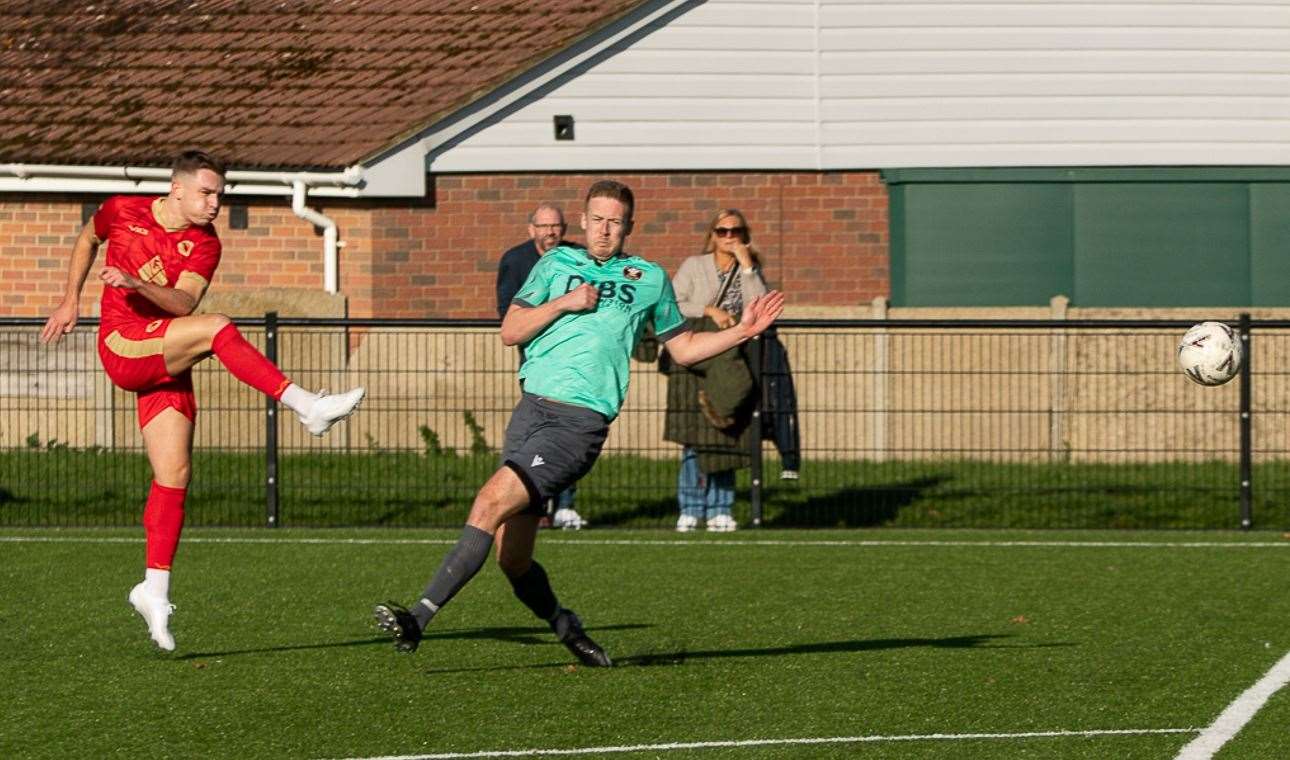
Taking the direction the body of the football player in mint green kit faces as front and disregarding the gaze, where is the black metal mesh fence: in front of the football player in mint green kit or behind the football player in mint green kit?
behind

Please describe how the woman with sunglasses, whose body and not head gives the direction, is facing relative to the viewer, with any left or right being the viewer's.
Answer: facing the viewer

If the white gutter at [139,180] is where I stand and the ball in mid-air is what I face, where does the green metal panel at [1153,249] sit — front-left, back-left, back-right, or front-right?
front-left

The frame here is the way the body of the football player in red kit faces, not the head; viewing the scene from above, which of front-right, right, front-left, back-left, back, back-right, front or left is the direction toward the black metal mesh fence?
left

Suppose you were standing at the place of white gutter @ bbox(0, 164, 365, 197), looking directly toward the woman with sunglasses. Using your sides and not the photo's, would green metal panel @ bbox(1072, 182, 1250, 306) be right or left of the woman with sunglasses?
left

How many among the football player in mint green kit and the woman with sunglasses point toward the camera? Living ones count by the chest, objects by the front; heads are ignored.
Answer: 2

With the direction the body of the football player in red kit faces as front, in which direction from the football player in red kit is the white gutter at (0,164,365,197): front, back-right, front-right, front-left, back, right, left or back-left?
back-left

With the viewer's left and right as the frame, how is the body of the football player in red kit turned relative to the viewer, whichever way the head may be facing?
facing the viewer and to the right of the viewer

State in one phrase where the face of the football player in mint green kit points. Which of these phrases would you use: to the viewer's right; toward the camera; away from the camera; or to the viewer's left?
toward the camera

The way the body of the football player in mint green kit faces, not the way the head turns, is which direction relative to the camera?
toward the camera

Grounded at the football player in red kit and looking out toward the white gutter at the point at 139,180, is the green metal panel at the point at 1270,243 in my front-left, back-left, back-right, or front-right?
front-right

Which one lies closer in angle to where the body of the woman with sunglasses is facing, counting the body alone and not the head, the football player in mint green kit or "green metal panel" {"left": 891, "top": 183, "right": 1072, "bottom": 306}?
the football player in mint green kit
